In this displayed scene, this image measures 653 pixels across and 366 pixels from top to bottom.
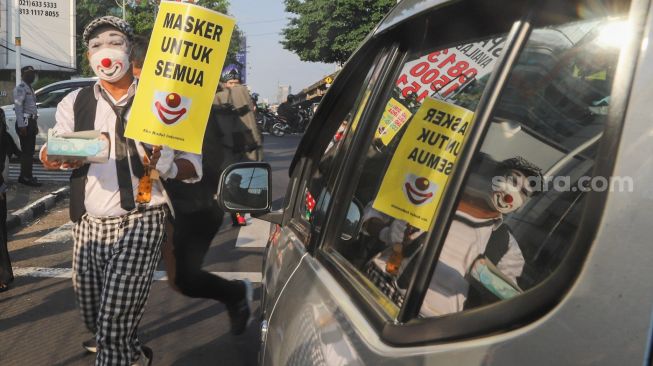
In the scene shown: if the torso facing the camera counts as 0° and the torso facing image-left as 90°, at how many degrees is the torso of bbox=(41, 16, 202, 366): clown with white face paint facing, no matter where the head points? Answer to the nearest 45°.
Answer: approximately 0°

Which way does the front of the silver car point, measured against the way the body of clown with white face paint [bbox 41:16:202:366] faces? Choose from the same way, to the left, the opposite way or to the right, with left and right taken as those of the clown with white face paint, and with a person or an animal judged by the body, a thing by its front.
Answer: the opposite way

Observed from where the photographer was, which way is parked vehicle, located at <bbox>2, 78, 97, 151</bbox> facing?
facing to the left of the viewer

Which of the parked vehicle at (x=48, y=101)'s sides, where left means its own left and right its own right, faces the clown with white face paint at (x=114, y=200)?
left

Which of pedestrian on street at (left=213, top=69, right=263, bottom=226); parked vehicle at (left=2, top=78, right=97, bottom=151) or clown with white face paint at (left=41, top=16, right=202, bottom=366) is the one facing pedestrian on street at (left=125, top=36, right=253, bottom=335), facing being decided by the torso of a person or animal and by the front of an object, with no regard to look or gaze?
pedestrian on street at (left=213, top=69, right=263, bottom=226)

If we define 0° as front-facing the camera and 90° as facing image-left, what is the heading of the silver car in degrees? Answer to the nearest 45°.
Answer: approximately 135°
